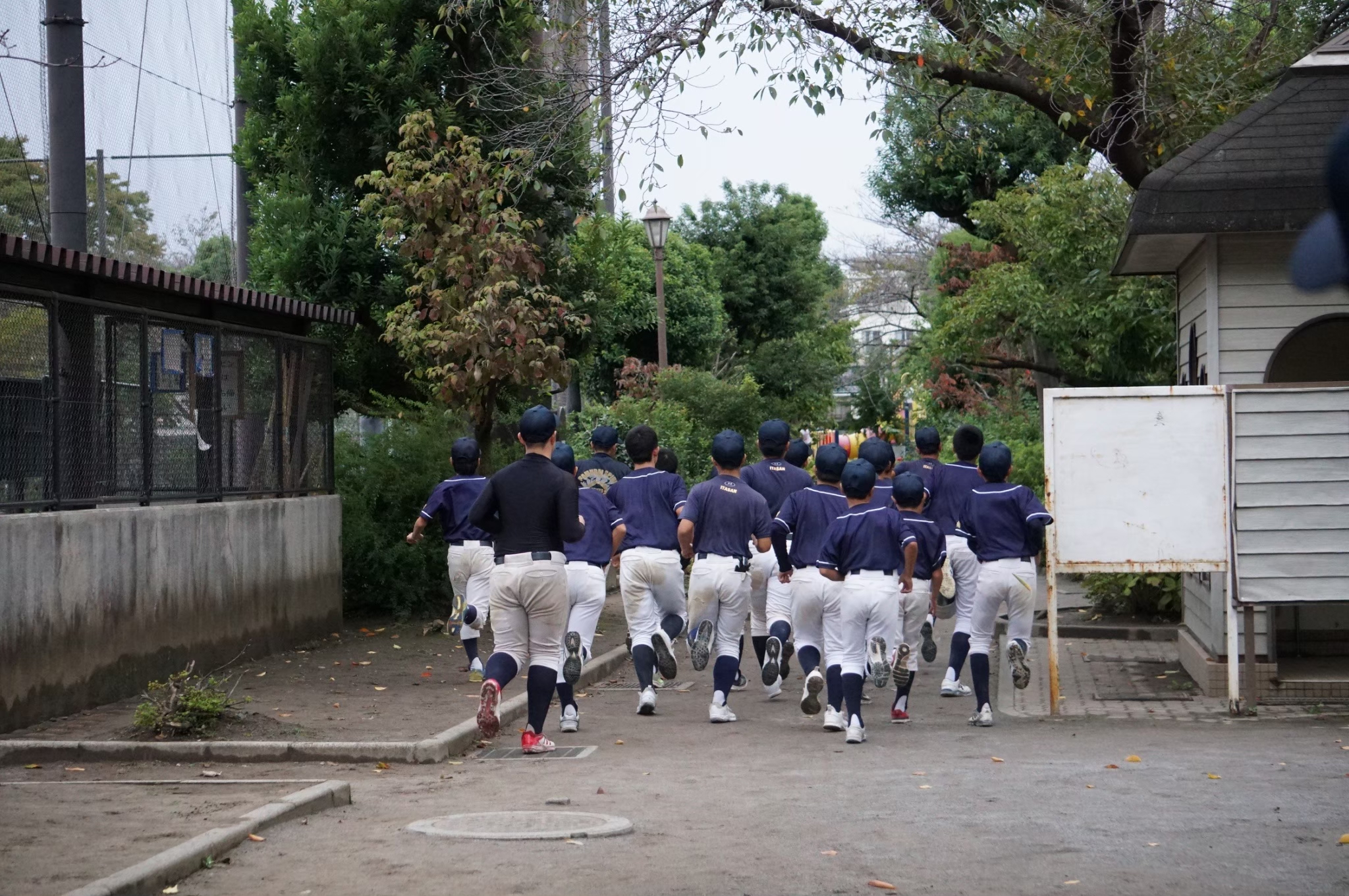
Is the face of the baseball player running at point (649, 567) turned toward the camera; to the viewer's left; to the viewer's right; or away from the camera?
away from the camera

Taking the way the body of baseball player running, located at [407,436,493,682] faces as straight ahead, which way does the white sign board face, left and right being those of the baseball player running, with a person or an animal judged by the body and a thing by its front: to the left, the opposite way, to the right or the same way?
the opposite way

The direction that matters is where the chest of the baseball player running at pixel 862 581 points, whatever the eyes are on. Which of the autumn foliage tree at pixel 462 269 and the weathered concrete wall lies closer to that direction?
the autumn foliage tree

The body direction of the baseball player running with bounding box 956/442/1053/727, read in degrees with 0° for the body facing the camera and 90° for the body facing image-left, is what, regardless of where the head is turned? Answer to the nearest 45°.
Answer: approximately 180°

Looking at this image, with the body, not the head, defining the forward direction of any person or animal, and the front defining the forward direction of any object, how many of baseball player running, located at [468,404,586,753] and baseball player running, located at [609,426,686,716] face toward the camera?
0

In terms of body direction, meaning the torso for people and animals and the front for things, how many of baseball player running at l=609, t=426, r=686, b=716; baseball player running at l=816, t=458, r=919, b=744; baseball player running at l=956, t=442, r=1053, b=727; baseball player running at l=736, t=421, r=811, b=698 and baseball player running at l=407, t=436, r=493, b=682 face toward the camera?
0

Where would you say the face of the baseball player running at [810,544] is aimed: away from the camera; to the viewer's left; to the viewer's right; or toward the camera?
away from the camera

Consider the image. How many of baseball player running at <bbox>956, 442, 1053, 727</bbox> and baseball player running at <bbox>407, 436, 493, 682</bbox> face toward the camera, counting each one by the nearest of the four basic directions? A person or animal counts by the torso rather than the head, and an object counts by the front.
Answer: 0

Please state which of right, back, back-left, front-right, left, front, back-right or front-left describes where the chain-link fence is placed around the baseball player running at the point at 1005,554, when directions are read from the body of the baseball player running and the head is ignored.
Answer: left

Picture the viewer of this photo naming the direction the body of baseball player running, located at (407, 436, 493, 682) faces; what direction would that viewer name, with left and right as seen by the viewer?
facing away from the viewer

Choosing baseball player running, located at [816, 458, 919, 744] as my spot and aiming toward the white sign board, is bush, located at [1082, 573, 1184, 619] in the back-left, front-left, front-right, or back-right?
front-left

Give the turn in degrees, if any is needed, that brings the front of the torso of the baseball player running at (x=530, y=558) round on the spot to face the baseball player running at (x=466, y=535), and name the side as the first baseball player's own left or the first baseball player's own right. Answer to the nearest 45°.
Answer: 0° — they already face them

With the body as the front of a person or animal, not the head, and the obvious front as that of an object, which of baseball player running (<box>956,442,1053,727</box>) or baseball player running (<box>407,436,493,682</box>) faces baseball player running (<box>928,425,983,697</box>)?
baseball player running (<box>956,442,1053,727</box>)

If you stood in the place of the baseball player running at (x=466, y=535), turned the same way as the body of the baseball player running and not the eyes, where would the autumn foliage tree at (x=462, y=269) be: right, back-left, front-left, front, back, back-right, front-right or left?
front

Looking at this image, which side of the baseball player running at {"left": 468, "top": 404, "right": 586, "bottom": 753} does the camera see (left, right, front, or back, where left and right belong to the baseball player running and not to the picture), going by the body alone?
back

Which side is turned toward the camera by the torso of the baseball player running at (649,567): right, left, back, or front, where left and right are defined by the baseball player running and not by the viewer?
back

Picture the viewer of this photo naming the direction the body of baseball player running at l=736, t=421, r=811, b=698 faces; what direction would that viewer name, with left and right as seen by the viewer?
facing away from the viewer

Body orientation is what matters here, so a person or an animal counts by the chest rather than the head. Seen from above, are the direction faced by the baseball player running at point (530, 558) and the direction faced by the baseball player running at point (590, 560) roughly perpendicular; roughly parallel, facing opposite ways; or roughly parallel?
roughly parallel

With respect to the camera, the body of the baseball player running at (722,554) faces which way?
away from the camera

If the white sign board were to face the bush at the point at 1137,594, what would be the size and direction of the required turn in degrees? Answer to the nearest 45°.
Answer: approximately 180°

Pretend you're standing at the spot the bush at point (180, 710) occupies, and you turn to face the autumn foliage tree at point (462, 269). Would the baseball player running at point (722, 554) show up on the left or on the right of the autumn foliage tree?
right

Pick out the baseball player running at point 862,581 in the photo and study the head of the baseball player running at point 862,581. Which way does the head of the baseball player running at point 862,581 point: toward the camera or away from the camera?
away from the camera

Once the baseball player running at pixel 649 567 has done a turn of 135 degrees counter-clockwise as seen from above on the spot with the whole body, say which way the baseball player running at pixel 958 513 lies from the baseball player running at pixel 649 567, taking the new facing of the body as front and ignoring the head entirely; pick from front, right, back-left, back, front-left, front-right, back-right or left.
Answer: back

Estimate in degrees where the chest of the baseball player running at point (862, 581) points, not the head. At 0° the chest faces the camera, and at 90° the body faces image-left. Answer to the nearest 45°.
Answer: approximately 180°
